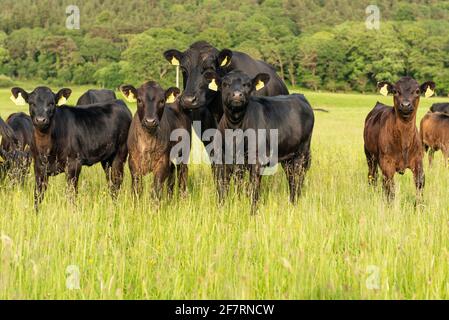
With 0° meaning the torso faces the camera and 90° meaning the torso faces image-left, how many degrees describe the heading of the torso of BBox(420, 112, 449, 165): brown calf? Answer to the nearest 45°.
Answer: approximately 270°

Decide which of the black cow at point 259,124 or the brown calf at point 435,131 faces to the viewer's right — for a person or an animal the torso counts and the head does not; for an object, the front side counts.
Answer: the brown calf

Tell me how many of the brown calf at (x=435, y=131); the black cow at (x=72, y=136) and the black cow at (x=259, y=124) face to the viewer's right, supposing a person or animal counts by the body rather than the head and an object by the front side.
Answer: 1

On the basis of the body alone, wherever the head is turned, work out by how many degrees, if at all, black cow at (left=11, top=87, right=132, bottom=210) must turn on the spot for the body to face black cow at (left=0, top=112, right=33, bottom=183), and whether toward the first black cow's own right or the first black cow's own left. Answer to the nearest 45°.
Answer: approximately 90° to the first black cow's own right

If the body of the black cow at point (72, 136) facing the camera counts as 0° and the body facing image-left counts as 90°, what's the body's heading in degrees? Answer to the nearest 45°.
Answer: approximately 45°

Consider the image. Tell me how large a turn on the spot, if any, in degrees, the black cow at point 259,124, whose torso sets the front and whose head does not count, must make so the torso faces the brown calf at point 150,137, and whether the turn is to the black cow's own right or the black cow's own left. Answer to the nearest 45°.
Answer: approximately 45° to the black cow's own right

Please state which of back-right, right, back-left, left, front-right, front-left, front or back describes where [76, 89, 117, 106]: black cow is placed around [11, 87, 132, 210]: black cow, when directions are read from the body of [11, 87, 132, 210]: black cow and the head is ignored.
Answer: back-right

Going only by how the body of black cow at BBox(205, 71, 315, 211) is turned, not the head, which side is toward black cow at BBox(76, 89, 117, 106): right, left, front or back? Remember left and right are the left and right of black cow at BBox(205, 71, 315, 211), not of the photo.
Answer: right

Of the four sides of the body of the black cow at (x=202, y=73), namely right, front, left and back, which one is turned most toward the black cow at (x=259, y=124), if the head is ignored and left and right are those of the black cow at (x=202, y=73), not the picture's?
left
